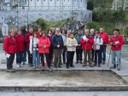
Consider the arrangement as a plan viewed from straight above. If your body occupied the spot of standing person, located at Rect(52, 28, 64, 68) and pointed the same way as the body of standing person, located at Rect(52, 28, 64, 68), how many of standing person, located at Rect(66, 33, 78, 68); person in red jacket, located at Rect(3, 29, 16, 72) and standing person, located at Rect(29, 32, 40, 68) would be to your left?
1

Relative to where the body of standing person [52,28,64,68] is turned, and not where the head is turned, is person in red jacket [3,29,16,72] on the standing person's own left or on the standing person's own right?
on the standing person's own right

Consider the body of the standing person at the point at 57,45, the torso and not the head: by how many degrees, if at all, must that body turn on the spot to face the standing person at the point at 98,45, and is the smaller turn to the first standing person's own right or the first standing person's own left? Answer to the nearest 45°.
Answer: approximately 90° to the first standing person's own left

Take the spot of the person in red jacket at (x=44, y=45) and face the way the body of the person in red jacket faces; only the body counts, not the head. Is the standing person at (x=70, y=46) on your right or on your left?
on your left

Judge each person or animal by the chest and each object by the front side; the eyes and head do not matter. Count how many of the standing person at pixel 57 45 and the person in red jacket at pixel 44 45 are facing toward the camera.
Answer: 2

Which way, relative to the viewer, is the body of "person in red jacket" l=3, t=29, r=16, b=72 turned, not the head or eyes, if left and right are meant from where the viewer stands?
facing the viewer and to the right of the viewer

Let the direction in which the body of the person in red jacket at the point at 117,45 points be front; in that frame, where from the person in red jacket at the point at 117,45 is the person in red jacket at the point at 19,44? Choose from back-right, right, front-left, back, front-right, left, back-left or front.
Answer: right

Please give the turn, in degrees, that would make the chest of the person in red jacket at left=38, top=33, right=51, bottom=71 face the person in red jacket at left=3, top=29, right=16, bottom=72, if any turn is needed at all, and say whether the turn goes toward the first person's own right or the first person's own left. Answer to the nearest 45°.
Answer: approximately 90° to the first person's own right

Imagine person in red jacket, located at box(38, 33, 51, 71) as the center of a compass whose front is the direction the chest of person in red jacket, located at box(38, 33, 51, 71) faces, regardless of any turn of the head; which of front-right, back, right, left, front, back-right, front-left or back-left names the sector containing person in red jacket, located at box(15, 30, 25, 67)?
back-right

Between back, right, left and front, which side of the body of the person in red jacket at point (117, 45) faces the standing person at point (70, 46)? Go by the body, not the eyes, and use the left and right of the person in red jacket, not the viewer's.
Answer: right

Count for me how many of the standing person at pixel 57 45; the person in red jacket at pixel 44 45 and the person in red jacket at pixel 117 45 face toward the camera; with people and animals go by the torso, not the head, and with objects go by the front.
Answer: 3
